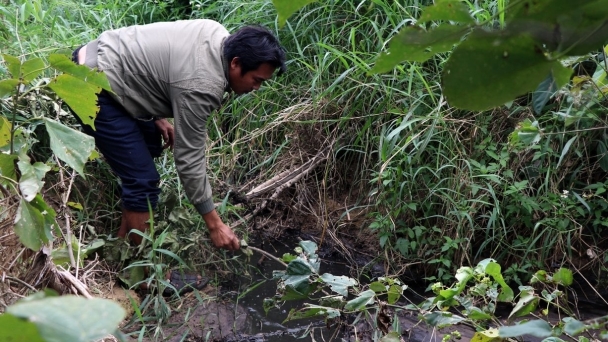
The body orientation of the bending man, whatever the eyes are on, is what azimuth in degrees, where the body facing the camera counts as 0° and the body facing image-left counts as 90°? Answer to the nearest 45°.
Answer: approximately 270°

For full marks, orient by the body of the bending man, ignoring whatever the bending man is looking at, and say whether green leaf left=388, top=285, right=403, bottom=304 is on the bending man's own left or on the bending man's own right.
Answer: on the bending man's own right

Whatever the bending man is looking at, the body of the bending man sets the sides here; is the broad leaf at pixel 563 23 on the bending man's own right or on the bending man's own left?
on the bending man's own right

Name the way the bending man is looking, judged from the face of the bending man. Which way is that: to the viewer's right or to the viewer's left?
to the viewer's right

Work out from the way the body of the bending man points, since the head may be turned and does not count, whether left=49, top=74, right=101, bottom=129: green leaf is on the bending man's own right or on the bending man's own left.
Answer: on the bending man's own right

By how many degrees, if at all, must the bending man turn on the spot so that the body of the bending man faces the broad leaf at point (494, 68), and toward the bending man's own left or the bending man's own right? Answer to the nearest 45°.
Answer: approximately 90° to the bending man's own right

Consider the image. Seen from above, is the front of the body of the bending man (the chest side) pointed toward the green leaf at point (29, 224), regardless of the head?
no

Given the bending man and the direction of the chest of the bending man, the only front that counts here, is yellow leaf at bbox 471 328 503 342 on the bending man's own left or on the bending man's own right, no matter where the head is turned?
on the bending man's own right

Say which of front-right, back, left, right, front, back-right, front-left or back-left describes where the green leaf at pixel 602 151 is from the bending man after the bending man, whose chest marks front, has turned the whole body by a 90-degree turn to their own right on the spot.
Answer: left

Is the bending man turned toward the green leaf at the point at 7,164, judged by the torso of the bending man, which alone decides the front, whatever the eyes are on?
no

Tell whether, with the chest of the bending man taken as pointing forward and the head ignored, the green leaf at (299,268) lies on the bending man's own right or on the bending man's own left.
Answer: on the bending man's own right
